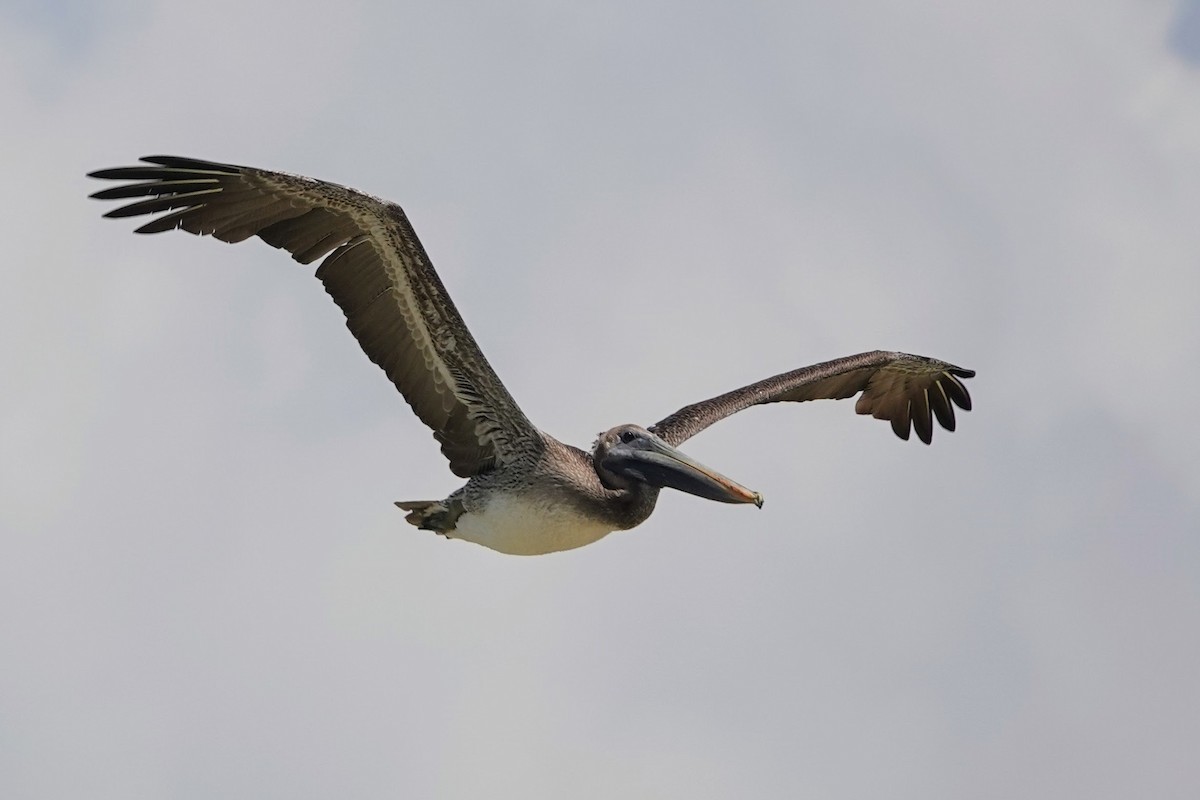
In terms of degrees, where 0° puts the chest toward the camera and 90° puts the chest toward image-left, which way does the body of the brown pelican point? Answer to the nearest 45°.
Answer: approximately 315°
